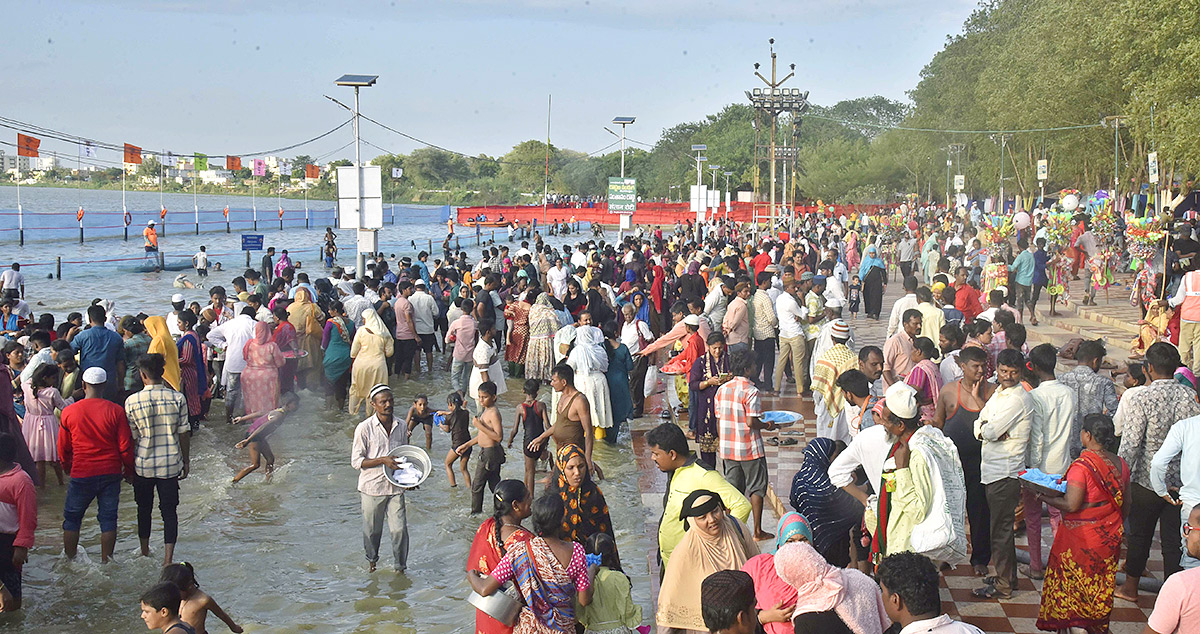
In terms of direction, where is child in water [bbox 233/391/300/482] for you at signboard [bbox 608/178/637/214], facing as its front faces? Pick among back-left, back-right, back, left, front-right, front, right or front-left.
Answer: front

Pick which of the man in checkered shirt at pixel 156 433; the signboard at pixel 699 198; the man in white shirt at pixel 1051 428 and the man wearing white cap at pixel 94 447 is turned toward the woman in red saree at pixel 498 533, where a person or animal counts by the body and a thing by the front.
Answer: the signboard

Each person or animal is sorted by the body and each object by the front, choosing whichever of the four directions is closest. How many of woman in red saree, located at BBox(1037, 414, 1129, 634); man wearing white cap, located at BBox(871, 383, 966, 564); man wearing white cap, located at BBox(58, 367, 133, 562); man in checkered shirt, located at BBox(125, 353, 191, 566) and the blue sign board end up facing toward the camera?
1

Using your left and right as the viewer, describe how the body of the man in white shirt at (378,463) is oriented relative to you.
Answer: facing the viewer and to the right of the viewer

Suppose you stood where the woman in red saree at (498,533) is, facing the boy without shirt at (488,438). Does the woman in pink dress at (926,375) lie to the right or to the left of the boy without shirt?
right

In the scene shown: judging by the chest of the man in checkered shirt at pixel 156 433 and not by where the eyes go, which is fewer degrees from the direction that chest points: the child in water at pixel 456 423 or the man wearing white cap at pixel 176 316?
the man wearing white cap

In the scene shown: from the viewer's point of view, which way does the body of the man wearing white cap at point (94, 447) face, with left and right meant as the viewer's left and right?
facing away from the viewer

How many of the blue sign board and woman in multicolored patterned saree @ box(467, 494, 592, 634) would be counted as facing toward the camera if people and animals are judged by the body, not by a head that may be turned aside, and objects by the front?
1

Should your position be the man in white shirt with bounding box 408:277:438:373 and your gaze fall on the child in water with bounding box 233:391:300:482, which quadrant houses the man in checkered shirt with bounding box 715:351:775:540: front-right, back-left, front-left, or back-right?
front-left

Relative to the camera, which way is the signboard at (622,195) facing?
toward the camera

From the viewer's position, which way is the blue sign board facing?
facing the viewer

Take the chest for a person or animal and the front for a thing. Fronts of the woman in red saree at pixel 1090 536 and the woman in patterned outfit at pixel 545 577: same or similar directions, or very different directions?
same or similar directions

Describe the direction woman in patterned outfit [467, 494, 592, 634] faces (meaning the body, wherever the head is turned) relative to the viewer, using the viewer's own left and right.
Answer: facing away from the viewer
